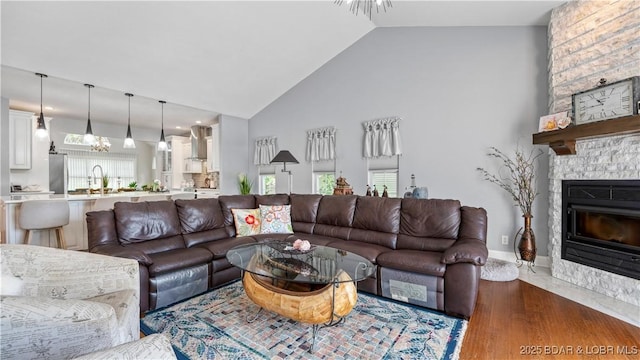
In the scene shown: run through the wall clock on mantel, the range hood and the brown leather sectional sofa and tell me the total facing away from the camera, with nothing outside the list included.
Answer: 0

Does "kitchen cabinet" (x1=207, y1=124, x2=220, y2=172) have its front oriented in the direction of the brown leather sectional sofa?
no

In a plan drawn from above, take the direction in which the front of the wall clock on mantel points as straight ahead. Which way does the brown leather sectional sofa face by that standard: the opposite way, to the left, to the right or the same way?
to the left

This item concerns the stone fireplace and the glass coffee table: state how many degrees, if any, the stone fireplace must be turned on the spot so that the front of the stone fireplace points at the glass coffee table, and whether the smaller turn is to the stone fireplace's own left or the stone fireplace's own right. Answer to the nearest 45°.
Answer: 0° — it already faces it

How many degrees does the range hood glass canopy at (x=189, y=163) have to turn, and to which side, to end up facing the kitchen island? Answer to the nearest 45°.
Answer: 0° — it already faces it

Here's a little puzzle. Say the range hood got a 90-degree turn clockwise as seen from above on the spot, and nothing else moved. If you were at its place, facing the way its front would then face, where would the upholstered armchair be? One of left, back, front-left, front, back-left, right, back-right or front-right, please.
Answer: back-left

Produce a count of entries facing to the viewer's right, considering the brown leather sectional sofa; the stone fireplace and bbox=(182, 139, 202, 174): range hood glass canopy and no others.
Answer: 0

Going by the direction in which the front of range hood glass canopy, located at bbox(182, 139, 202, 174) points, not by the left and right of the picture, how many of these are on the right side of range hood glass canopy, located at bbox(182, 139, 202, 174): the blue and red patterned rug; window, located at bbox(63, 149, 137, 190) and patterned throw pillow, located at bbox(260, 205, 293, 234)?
1

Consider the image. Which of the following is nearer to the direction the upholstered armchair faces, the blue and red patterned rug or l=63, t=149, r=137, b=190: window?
the blue and red patterned rug

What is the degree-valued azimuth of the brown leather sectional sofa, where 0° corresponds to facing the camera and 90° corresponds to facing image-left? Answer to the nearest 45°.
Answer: approximately 0°

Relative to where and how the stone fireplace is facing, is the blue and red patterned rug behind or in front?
in front

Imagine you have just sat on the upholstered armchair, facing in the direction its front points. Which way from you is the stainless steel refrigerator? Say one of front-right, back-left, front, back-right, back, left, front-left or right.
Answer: back-left

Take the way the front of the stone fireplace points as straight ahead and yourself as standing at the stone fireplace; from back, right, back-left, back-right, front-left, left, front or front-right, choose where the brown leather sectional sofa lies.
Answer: front

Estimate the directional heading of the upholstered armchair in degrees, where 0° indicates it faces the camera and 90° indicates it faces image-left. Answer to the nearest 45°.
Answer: approximately 315°

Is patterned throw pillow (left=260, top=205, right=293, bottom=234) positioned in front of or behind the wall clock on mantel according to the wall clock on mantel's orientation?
in front

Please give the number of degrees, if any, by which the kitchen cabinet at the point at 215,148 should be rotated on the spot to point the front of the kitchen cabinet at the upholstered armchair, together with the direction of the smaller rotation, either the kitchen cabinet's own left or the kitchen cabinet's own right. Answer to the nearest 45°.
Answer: approximately 45° to the kitchen cabinet's own left

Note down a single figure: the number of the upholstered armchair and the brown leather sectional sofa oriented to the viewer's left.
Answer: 0

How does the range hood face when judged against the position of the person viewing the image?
facing the viewer and to the left of the viewer
